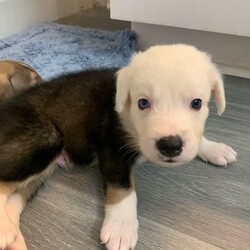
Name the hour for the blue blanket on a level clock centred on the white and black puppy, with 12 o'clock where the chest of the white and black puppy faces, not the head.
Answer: The blue blanket is roughly at 7 o'clock from the white and black puppy.

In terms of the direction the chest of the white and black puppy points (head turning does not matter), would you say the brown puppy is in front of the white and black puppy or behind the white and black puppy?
behind

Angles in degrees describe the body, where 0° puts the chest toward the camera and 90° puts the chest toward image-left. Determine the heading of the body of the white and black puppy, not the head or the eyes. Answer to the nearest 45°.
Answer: approximately 315°
